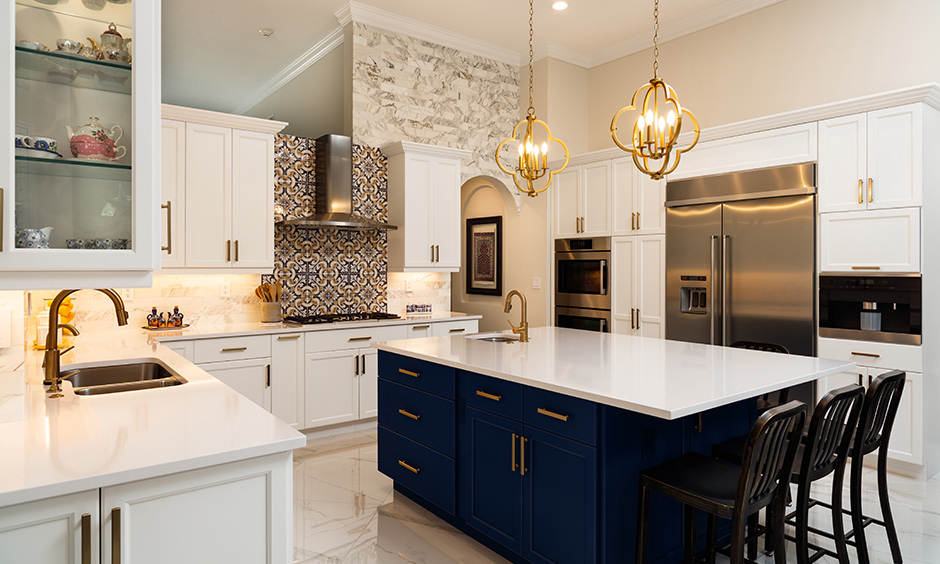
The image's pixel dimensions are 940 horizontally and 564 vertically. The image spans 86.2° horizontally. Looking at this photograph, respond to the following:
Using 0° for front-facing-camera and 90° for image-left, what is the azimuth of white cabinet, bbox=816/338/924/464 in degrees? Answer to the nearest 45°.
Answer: approximately 45°

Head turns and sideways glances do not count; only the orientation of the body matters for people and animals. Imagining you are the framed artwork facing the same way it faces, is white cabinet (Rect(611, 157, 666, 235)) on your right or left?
on your left

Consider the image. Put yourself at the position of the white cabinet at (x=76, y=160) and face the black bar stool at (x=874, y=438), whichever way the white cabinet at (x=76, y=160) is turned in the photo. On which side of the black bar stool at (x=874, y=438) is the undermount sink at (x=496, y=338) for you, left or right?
left

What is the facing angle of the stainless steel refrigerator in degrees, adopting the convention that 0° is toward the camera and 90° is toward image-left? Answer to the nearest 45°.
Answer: approximately 45°

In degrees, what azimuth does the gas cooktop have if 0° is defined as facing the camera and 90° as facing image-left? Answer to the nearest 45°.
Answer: approximately 315°

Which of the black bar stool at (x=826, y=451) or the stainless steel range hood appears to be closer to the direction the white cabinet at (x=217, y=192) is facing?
the black bar stool

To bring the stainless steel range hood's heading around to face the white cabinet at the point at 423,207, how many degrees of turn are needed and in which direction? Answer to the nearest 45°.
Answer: approximately 45° to its left

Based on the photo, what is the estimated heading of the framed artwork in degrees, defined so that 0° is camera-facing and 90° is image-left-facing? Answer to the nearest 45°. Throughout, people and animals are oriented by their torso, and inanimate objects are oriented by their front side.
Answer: approximately 45°

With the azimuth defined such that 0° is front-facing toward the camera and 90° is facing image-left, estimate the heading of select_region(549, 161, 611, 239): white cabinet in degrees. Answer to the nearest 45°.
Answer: approximately 45°
